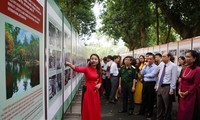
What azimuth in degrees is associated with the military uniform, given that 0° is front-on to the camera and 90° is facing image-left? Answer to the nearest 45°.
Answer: approximately 0°

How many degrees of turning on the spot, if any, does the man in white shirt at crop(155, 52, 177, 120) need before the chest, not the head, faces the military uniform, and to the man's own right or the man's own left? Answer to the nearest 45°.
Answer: approximately 90° to the man's own right

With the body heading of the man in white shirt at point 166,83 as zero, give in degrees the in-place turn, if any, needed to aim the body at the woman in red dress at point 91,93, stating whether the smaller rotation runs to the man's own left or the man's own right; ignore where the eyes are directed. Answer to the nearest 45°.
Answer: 0° — they already face them

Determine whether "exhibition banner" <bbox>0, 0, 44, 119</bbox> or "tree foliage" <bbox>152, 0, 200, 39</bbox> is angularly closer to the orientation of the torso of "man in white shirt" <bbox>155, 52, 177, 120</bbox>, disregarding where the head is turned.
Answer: the exhibition banner

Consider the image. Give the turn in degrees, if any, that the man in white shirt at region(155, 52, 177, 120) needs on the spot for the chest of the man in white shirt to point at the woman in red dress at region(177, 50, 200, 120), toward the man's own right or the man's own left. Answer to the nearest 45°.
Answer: approximately 90° to the man's own left

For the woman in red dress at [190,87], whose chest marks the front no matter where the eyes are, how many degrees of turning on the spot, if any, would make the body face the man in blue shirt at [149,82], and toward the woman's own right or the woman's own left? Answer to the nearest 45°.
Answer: approximately 90° to the woman's own right

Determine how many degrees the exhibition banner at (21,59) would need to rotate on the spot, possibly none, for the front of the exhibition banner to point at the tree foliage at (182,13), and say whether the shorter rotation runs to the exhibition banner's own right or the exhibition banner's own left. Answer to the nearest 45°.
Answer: approximately 90° to the exhibition banner's own left

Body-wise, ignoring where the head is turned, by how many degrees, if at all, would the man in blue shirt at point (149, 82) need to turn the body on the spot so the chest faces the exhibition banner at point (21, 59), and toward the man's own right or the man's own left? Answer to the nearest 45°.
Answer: approximately 45° to the man's own left

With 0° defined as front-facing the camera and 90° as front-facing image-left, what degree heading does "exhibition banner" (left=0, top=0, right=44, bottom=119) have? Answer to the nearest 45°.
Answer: approximately 315°

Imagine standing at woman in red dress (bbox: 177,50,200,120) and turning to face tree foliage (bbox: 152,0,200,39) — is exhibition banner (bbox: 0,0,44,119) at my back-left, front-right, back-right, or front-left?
back-left

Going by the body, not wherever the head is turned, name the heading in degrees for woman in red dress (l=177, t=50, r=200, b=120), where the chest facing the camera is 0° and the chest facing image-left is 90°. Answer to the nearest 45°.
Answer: approximately 45°
